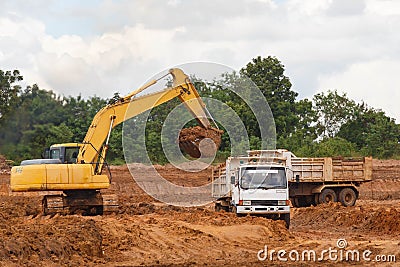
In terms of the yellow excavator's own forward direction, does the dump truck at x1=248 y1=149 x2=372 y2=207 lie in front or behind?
in front

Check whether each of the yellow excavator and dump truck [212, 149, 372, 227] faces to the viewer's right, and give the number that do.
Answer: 1

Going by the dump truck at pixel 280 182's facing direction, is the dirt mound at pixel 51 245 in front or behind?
in front

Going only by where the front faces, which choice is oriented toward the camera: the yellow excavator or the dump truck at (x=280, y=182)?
the dump truck

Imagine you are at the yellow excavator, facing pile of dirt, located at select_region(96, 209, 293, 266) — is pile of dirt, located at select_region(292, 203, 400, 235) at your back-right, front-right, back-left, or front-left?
front-left

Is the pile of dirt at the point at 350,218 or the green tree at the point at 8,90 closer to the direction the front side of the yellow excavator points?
the pile of dirt

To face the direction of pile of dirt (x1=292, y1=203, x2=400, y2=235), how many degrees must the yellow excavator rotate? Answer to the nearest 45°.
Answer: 0° — it already faces it

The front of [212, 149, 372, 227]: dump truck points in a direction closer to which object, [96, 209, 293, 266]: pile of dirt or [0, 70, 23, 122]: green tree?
the pile of dirt

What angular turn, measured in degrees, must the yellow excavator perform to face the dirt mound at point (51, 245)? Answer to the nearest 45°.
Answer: approximately 90° to its right

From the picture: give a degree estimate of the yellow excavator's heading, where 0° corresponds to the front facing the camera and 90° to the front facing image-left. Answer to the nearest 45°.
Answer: approximately 270°

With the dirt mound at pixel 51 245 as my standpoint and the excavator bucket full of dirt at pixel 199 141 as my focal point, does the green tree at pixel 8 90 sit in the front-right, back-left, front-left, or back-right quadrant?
front-left

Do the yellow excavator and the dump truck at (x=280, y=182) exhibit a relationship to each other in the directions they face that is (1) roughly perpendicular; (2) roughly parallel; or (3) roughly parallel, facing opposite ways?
roughly perpendicular

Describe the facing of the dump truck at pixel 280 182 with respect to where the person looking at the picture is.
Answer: facing the viewer
